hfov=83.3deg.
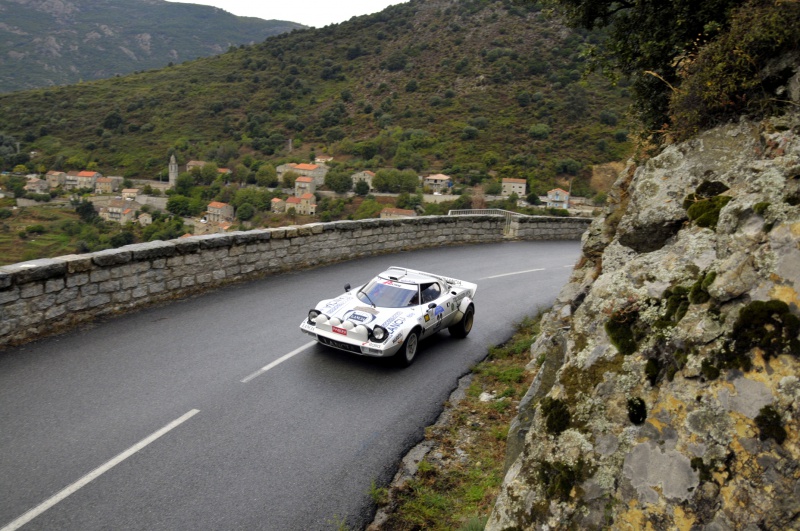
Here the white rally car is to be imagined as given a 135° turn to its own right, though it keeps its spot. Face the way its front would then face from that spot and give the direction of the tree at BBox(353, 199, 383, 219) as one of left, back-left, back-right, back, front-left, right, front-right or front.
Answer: front

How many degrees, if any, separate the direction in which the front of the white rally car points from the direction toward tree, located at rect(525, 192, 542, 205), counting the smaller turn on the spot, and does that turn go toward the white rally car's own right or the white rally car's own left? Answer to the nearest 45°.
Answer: approximately 135° to the white rally car's own right

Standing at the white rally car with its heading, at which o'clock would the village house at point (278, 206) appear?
The village house is roughly at 4 o'clock from the white rally car.

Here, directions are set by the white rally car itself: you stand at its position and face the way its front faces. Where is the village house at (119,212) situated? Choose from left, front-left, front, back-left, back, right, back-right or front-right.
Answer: right

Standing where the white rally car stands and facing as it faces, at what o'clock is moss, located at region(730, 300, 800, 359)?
The moss is roughly at 10 o'clock from the white rally car.

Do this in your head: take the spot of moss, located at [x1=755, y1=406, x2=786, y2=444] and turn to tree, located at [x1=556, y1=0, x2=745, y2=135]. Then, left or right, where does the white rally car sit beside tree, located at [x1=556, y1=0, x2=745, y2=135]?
left

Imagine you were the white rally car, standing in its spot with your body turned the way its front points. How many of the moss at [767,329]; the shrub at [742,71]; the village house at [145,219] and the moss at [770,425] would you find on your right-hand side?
1

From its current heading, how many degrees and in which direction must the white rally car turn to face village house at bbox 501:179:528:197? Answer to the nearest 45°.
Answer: approximately 135° to its right

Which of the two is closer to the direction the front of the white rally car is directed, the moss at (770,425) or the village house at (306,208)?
the moss

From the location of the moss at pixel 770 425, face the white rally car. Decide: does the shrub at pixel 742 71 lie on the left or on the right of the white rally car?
right

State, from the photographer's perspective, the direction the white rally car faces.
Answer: facing the viewer and to the left of the viewer

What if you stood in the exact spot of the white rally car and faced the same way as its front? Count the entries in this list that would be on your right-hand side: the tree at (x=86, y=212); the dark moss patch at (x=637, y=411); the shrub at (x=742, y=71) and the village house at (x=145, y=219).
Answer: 2

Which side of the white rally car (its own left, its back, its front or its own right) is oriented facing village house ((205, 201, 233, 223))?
right

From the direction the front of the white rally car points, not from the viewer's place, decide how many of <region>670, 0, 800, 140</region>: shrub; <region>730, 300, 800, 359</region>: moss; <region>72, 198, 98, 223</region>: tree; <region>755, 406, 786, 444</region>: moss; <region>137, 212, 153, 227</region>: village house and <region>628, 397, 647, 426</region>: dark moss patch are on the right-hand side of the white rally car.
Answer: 2

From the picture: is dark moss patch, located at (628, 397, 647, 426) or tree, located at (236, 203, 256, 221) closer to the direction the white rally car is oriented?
the dark moss patch
